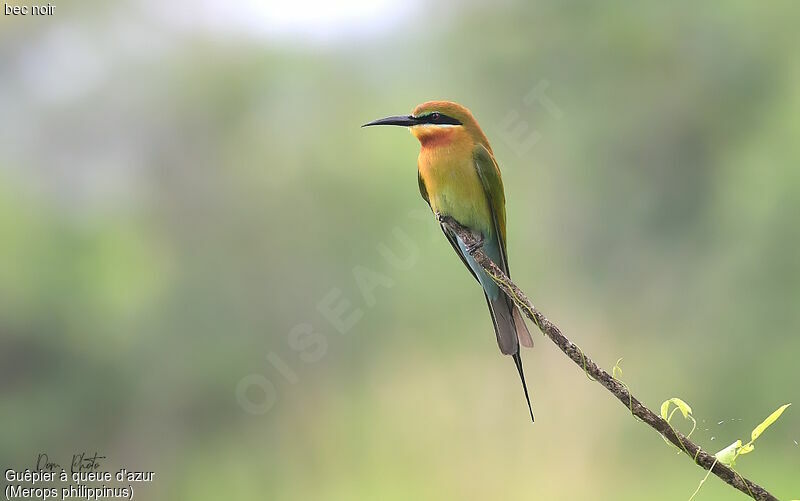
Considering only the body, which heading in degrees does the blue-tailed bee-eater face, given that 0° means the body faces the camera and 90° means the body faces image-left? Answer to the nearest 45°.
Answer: approximately 45°

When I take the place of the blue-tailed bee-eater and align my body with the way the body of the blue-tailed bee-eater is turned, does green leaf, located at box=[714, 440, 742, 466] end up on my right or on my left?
on my left
